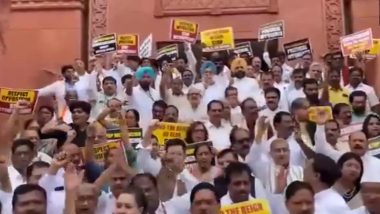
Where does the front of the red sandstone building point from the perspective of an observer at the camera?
facing the viewer
